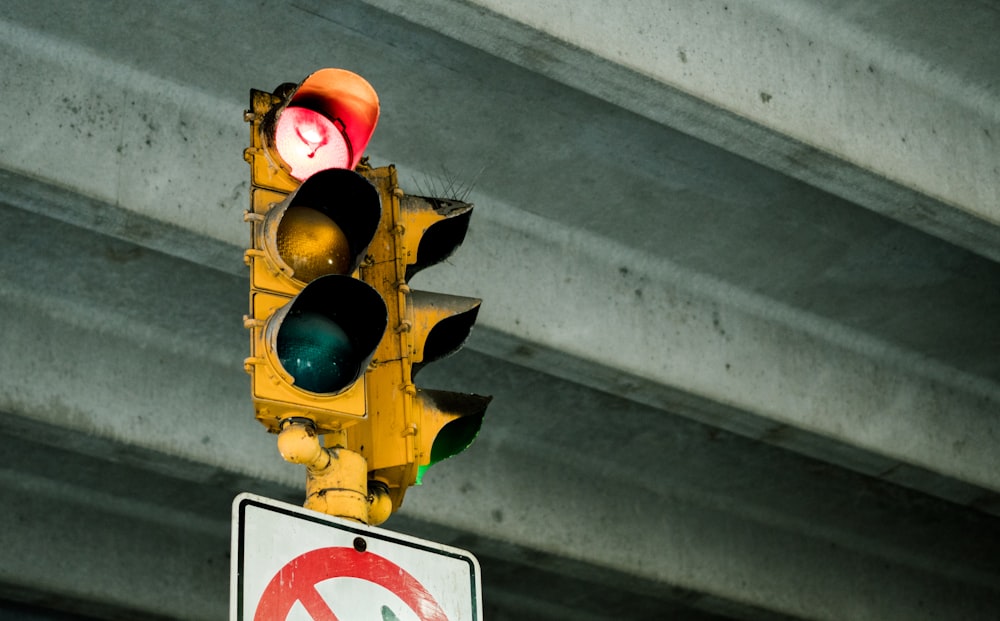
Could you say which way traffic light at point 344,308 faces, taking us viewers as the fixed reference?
facing the viewer and to the right of the viewer

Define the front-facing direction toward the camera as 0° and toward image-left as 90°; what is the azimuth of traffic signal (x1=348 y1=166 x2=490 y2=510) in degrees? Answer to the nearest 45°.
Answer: approximately 270°
